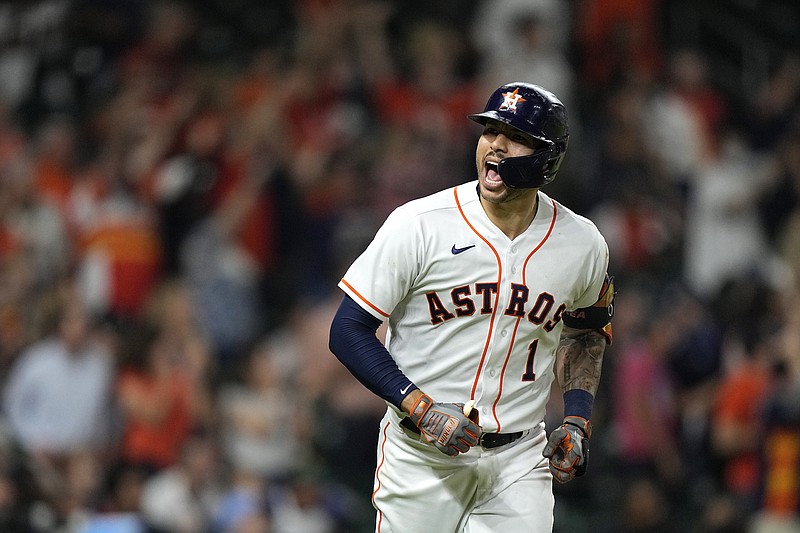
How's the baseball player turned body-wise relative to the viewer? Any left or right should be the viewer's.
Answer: facing the viewer
